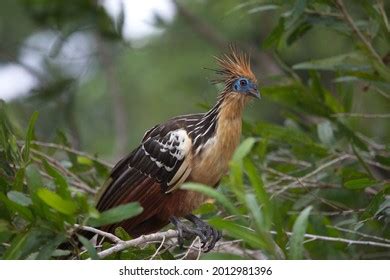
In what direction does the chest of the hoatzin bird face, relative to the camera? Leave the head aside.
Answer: to the viewer's right

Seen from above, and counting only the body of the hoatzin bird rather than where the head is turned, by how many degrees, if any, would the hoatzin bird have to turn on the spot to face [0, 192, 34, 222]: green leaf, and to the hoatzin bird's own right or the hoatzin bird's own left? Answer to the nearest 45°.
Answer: approximately 135° to the hoatzin bird's own right

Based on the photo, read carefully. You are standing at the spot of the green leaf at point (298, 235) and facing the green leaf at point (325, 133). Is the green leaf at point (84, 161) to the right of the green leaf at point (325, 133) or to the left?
left

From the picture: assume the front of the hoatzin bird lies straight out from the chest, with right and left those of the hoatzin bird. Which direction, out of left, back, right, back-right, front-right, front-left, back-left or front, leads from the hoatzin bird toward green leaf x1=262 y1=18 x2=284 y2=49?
front-left

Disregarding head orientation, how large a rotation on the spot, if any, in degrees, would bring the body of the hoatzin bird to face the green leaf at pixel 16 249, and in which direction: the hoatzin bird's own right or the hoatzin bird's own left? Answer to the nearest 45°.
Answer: approximately 135° to the hoatzin bird's own right
